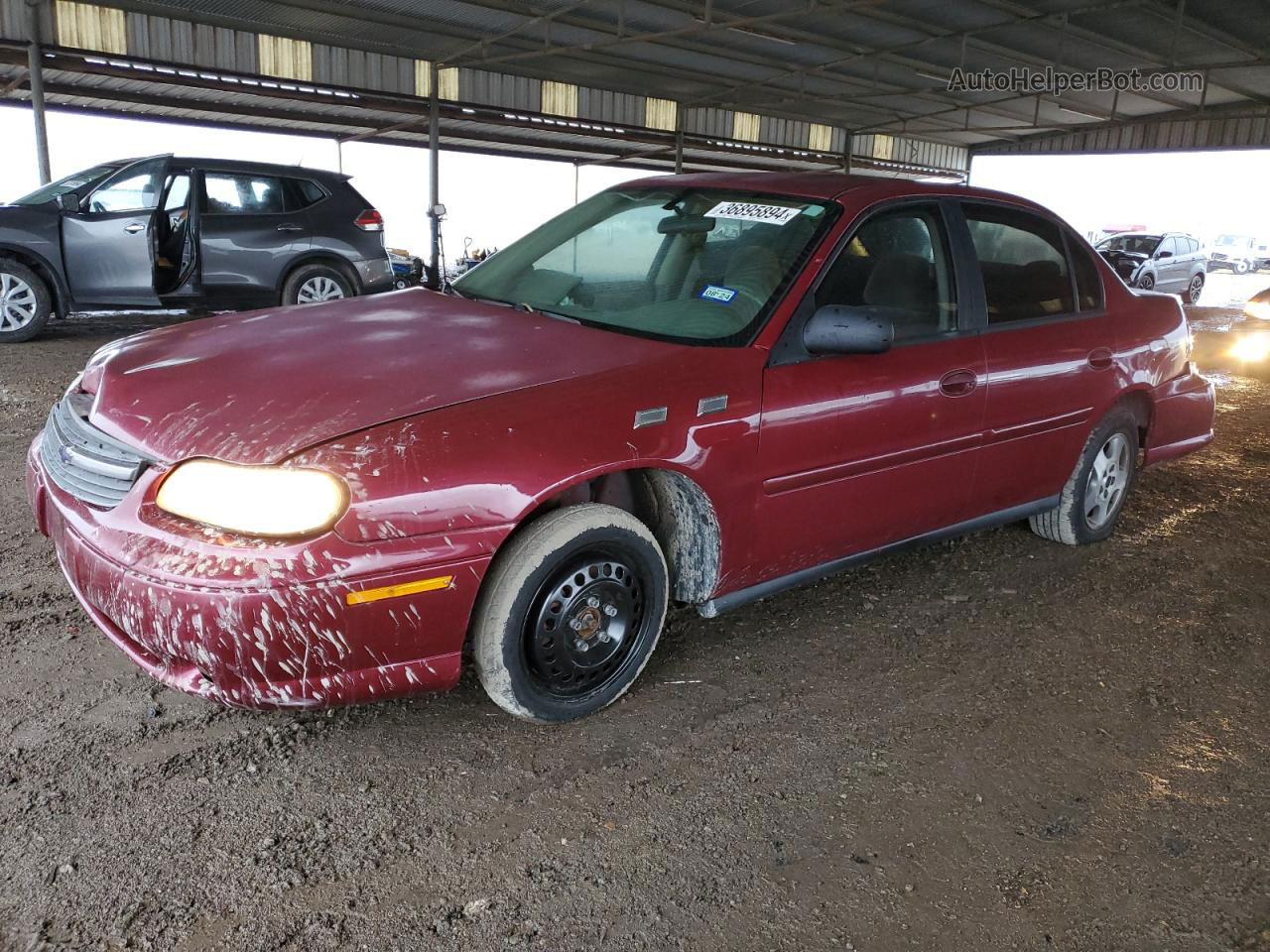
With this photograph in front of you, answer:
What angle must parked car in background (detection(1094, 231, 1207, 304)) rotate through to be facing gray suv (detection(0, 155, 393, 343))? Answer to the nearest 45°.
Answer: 0° — it already faces it

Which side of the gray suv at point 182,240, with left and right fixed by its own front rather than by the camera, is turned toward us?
left

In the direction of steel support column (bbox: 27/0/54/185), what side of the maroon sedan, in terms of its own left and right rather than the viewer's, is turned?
right

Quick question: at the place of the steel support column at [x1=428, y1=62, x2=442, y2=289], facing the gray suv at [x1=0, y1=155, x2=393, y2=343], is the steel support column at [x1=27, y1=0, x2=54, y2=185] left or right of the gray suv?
right

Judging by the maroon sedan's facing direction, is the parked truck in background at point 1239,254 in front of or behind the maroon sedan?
behind

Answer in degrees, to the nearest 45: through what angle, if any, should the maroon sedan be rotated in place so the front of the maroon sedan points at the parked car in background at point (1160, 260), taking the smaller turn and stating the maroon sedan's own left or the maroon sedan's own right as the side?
approximately 180°

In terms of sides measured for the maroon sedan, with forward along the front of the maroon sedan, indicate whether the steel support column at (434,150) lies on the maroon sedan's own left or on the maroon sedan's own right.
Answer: on the maroon sedan's own right

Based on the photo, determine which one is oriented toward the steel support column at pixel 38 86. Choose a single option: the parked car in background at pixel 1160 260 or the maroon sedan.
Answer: the parked car in background

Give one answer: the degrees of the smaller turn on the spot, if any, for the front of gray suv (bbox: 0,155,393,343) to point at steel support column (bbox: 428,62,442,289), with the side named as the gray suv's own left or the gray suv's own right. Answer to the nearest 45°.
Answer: approximately 135° to the gray suv's own right
